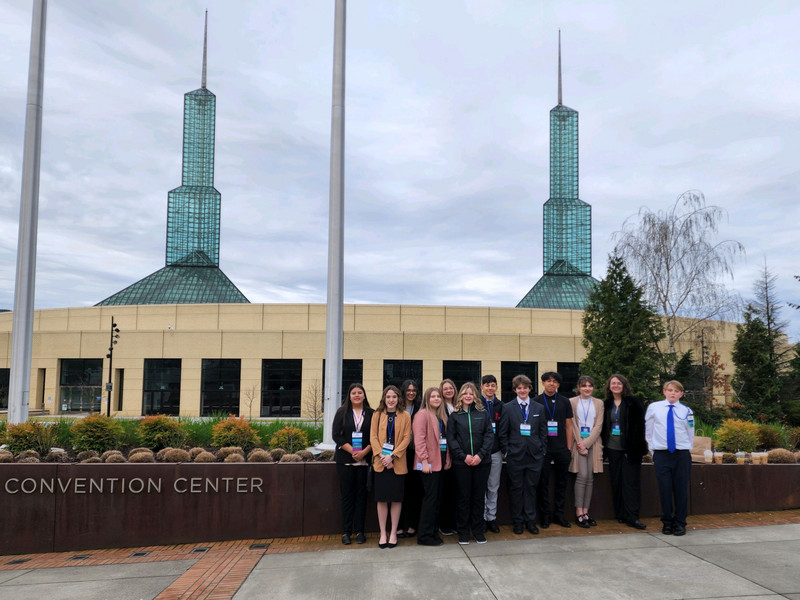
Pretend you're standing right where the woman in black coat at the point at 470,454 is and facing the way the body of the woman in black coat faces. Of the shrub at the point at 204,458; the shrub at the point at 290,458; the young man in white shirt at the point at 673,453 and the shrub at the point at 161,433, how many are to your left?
1

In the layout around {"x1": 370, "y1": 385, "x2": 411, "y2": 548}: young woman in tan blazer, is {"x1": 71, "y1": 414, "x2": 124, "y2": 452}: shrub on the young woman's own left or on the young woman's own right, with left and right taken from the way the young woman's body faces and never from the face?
on the young woman's own right

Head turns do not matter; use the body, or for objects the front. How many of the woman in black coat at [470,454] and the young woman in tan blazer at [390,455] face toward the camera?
2

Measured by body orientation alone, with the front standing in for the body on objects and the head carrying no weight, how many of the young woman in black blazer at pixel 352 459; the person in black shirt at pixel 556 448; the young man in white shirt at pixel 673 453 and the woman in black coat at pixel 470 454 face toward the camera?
4

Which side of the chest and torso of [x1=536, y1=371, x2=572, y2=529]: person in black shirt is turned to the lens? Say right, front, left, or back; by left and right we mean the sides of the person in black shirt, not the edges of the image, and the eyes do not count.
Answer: front

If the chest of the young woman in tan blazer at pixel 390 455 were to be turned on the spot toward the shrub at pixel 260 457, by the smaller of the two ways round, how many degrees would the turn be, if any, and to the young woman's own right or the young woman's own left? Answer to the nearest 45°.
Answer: approximately 135° to the young woman's own right

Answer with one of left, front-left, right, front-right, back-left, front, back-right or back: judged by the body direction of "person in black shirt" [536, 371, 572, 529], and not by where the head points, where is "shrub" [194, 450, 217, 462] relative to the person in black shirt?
right

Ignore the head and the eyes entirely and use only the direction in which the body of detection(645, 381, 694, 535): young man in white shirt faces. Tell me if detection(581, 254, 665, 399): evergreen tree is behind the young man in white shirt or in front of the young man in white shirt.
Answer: behind

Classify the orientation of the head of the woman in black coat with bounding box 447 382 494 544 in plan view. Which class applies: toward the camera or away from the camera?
toward the camera

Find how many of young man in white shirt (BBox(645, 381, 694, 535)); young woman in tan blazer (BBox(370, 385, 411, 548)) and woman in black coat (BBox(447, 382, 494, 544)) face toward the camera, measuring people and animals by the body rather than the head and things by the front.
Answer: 3

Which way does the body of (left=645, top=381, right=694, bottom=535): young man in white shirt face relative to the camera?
toward the camera

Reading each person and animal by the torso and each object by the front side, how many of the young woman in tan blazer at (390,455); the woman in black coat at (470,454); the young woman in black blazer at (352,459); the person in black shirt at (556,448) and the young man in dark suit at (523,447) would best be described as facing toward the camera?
5

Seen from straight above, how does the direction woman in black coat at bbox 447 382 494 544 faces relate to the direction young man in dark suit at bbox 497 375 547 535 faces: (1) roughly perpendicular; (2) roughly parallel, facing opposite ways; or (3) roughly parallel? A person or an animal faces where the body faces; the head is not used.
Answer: roughly parallel

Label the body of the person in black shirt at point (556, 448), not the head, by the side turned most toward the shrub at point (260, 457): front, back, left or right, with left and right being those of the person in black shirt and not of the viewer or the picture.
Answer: right
